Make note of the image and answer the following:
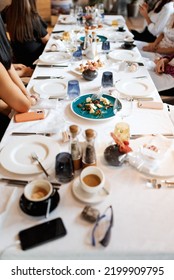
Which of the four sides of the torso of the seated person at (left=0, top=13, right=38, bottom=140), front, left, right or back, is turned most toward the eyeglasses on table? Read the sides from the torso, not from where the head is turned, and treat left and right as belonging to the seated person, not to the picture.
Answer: right

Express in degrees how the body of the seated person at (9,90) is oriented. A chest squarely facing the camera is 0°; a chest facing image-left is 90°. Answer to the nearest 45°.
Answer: approximately 270°

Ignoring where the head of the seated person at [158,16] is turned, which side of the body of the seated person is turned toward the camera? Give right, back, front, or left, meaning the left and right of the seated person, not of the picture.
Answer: left

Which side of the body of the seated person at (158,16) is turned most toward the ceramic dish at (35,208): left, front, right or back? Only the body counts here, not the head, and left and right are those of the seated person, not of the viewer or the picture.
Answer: left

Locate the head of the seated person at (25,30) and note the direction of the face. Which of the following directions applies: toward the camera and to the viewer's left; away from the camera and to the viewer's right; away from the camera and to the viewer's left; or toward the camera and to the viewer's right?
away from the camera and to the viewer's right

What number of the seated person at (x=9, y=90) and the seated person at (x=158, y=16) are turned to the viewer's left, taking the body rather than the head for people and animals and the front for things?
1

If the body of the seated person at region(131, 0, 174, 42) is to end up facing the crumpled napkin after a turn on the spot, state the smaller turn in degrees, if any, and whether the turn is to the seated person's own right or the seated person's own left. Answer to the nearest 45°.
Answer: approximately 90° to the seated person's own left
